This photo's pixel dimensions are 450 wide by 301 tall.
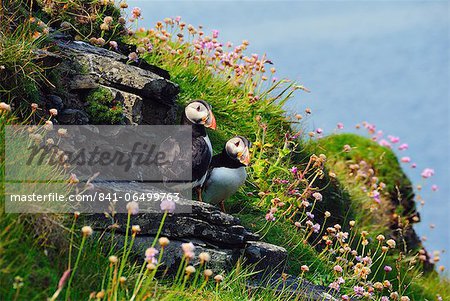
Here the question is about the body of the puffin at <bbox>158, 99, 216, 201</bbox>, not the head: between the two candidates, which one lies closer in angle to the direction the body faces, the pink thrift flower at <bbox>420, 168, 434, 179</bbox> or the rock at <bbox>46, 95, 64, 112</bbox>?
the pink thrift flower

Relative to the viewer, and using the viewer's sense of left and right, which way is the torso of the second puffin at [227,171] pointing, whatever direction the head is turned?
facing the viewer and to the right of the viewer

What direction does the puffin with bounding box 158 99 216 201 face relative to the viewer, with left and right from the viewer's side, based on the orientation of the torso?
facing to the right of the viewer

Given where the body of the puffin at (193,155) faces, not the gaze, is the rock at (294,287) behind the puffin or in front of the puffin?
in front

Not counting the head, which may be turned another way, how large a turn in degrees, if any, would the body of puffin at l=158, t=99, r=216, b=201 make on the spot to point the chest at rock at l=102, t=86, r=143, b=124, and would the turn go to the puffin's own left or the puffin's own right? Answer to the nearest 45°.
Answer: approximately 135° to the puffin's own left

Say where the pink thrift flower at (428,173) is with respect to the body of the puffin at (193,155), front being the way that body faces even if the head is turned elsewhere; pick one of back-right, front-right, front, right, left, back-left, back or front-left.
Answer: front-left

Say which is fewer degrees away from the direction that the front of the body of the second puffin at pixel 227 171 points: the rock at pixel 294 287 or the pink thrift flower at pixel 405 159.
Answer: the rock

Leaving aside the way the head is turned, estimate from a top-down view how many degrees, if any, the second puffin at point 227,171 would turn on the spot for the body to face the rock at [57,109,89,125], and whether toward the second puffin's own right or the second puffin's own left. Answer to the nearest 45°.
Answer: approximately 135° to the second puffin's own right

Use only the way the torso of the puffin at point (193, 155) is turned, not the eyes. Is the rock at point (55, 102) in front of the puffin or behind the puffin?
behind

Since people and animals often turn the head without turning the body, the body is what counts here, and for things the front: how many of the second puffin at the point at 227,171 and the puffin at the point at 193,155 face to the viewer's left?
0
